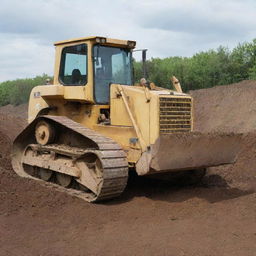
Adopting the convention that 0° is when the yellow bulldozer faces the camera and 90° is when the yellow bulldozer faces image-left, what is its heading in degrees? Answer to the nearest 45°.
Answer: approximately 315°
